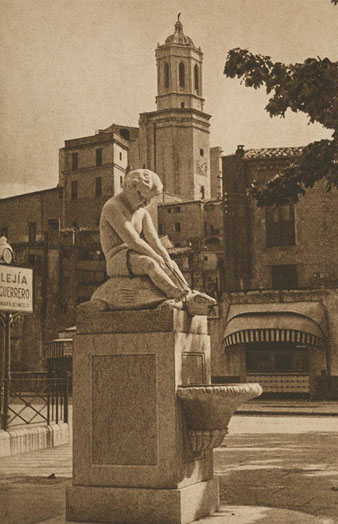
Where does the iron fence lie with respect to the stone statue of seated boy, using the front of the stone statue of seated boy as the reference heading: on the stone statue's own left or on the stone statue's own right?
on the stone statue's own left

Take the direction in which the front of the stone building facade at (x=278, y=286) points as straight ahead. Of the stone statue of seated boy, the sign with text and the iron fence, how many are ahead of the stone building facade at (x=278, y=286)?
3

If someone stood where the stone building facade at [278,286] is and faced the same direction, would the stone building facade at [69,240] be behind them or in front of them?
behind

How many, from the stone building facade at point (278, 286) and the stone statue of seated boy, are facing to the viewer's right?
1

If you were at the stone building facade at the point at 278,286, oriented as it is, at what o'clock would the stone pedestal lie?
The stone pedestal is roughly at 12 o'clock from the stone building facade.

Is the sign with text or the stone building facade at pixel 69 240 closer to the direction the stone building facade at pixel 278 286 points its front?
the sign with text

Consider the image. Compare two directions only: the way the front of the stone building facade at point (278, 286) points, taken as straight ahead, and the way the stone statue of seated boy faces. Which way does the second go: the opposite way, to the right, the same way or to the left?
to the left

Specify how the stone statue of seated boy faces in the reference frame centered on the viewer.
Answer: facing to the right of the viewer

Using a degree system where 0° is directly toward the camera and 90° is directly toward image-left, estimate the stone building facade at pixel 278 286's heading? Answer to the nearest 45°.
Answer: approximately 0°
